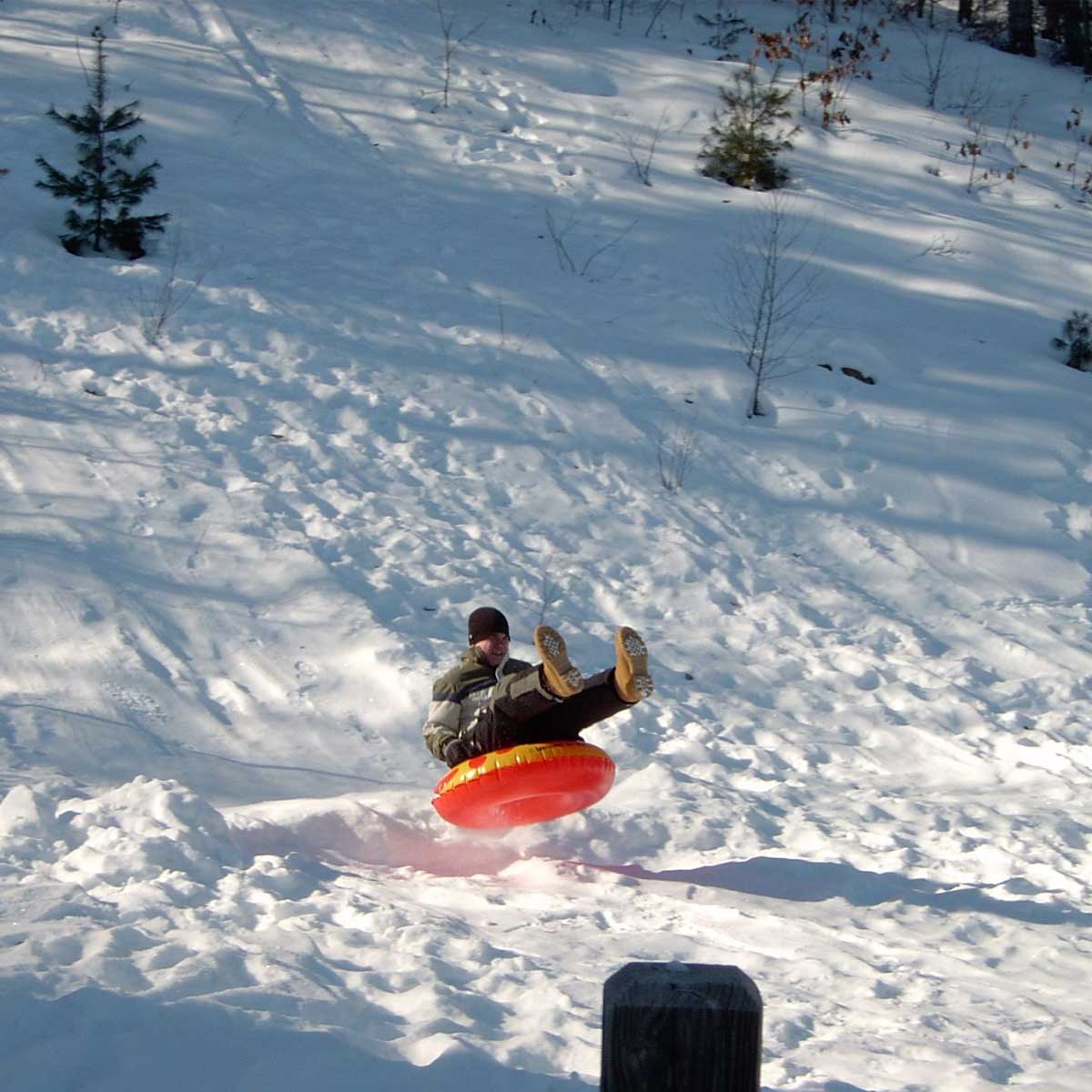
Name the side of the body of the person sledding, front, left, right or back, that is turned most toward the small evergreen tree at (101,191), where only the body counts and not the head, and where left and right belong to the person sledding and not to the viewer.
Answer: back

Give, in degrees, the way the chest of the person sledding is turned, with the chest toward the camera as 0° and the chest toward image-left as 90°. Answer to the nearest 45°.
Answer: approximately 315°

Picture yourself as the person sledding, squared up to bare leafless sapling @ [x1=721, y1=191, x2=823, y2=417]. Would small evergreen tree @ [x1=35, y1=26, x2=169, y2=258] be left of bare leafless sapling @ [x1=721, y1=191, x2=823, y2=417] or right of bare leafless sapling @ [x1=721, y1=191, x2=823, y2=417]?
left

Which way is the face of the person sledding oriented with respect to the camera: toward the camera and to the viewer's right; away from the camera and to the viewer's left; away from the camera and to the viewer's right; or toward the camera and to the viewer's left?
toward the camera and to the viewer's right

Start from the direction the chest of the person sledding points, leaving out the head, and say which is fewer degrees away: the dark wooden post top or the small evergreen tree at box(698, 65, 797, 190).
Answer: the dark wooden post top
